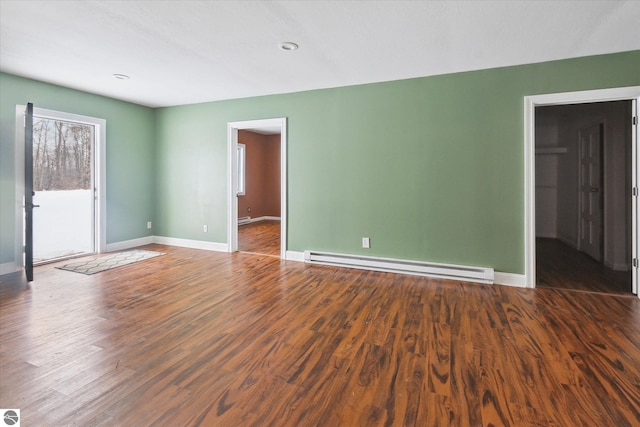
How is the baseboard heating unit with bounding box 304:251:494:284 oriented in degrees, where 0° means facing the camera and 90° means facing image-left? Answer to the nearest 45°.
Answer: approximately 0°

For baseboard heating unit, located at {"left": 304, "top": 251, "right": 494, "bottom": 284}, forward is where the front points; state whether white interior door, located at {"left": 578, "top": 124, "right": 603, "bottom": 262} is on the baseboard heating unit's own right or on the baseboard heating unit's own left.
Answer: on the baseboard heating unit's own left

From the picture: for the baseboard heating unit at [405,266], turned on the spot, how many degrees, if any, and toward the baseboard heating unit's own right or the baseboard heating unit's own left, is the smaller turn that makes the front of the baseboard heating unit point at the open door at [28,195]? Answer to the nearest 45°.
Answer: approximately 90° to the baseboard heating unit's own right

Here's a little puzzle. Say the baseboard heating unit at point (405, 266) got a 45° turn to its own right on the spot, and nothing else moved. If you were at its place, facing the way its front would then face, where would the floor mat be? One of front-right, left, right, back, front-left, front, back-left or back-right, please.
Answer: front-right

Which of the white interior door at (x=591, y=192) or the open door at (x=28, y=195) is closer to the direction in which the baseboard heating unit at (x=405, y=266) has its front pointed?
the open door
